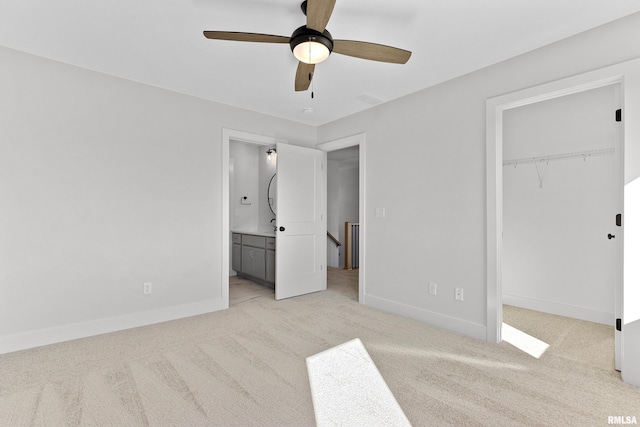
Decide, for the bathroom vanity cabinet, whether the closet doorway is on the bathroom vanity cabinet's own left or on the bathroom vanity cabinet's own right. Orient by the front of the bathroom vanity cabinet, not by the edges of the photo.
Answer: on the bathroom vanity cabinet's own left

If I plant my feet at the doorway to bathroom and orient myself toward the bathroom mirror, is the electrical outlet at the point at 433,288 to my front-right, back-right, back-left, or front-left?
back-right

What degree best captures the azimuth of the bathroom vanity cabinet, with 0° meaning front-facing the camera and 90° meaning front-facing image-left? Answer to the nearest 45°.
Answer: approximately 45°

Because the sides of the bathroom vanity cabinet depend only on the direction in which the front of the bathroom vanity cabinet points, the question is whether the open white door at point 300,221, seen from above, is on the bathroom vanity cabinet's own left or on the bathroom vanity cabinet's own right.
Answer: on the bathroom vanity cabinet's own left

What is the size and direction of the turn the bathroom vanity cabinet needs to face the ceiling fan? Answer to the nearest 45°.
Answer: approximately 45° to its left

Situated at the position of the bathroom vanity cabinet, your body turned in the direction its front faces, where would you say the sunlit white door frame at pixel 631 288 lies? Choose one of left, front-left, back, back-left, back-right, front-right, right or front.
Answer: left

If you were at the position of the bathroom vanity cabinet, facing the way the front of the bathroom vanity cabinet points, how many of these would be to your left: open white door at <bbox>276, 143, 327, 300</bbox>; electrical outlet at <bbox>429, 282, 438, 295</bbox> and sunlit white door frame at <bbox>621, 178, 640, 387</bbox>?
3

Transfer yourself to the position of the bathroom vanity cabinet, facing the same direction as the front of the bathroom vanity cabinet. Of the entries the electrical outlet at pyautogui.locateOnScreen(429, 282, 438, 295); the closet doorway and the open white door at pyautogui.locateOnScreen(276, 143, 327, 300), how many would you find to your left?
3

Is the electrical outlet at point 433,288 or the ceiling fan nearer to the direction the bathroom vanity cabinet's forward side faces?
the ceiling fan

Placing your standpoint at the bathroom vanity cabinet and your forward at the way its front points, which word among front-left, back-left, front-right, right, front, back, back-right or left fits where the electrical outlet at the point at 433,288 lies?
left
